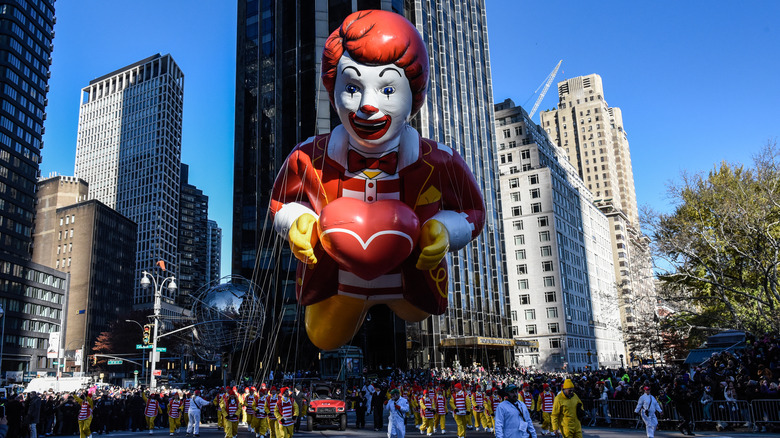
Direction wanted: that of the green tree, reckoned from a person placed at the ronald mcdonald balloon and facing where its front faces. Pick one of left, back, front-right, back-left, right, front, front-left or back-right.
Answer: back-left

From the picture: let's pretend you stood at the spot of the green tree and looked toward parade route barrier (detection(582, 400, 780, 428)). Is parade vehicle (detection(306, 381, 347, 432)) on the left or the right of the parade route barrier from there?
right

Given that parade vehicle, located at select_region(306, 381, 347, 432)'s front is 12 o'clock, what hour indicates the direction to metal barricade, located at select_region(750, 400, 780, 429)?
The metal barricade is roughly at 10 o'clock from the parade vehicle.

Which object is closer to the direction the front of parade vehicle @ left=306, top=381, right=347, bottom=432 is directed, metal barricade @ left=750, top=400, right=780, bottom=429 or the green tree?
the metal barricade

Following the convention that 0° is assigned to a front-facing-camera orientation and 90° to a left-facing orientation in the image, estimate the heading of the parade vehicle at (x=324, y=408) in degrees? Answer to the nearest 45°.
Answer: approximately 0°

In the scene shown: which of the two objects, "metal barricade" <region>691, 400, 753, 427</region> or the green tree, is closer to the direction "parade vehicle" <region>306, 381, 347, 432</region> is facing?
the metal barricade

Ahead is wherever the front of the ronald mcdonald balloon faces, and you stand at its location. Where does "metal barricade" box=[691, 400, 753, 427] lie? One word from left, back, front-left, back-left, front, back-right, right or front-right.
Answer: front-left

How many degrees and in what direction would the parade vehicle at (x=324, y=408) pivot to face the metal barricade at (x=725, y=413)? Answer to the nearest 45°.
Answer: approximately 45° to its left
